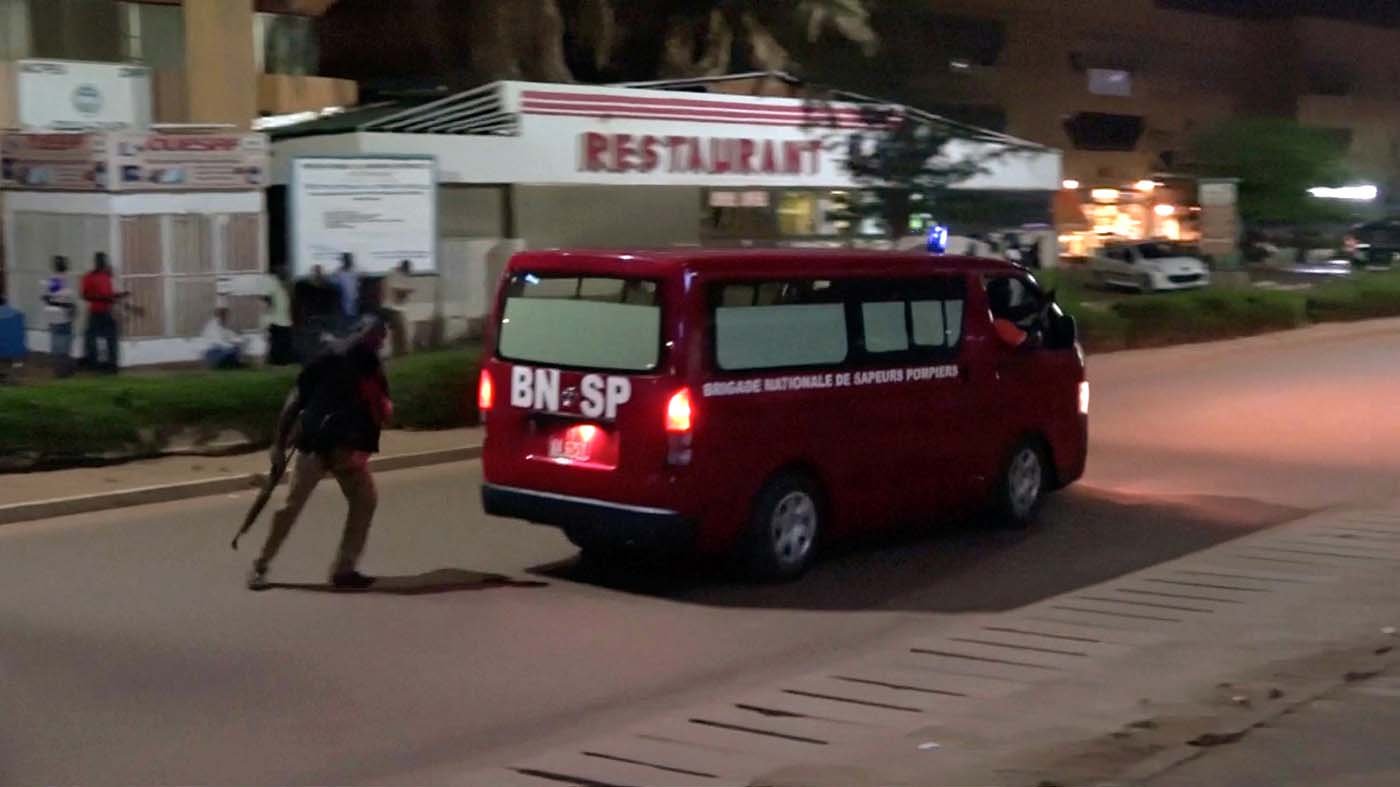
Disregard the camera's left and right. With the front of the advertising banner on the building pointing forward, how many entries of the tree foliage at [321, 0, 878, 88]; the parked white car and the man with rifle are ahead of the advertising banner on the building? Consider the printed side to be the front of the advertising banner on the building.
1

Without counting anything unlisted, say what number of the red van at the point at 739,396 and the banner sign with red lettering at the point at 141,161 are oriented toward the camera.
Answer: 1

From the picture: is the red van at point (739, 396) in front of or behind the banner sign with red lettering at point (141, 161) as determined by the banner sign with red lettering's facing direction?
in front

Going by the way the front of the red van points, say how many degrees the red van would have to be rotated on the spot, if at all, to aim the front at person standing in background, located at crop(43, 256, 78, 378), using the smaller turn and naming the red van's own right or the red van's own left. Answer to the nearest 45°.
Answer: approximately 90° to the red van's own left

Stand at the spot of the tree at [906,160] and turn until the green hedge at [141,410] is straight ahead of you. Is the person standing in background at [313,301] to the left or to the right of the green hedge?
right

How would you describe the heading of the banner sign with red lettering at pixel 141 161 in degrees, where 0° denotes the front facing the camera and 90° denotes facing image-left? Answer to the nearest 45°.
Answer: approximately 0°

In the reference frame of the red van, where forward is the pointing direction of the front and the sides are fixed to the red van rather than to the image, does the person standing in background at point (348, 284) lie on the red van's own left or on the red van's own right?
on the red van's own left

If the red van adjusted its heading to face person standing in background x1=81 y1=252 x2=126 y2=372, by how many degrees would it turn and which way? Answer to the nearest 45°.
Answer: approximately 90° to its left

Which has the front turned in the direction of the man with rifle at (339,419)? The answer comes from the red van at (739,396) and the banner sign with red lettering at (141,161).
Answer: the banner sign with red lettering

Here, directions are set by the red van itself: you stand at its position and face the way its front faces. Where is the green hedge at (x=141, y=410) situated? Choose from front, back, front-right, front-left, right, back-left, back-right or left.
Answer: left

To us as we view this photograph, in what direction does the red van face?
facing away from the viewer and to the right of the viewer

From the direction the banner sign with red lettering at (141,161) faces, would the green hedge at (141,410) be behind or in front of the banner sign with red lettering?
in front
